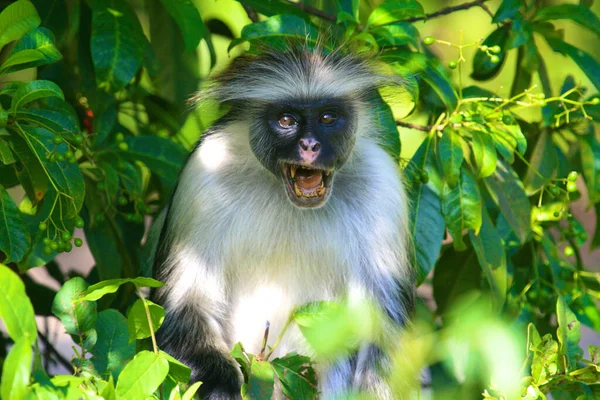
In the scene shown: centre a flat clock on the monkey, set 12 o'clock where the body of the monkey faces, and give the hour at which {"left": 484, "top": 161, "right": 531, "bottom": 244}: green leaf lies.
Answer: The green leaf is roughly at 9 o'clock from the monkey.

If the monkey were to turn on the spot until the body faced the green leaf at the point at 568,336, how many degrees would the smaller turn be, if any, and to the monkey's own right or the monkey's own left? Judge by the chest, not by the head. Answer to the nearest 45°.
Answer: approximately 45° to the monkey's own left

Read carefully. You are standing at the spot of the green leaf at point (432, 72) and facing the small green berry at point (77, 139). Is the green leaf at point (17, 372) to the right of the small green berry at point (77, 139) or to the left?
left

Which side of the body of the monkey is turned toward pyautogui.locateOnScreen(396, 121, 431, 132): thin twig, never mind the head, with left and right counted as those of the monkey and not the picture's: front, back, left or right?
left

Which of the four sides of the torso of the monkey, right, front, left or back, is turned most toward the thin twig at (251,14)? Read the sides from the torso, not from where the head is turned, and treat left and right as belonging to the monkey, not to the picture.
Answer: back

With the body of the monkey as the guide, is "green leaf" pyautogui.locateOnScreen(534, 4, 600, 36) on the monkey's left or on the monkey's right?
on the monkey's left

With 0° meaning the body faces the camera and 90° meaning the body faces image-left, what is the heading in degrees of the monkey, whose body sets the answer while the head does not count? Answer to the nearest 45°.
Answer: approximately 0°

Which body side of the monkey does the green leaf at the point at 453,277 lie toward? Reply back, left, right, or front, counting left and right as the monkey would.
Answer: left

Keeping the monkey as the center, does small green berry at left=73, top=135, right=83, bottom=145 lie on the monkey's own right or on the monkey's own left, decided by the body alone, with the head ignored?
on the monkey's own right
